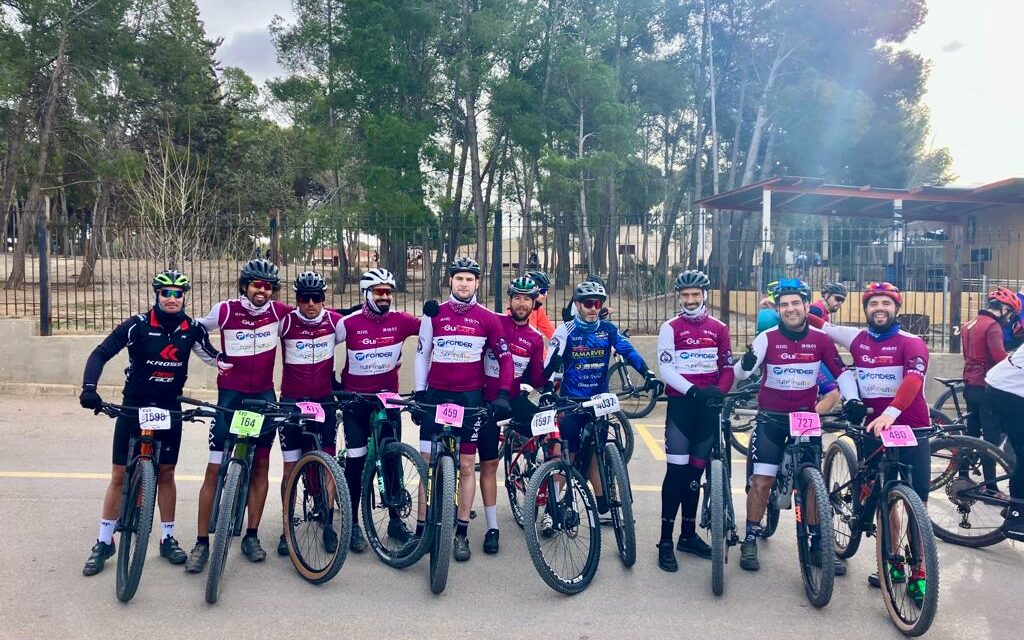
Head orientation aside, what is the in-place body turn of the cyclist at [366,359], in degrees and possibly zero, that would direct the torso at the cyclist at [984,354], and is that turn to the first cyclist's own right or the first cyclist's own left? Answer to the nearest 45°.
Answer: approximately 90° to the first cyclist's own left

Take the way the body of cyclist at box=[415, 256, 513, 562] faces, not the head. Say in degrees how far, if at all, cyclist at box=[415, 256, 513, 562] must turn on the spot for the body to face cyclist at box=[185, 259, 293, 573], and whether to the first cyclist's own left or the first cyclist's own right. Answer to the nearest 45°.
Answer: approximately 90° to the first cyclist's own right

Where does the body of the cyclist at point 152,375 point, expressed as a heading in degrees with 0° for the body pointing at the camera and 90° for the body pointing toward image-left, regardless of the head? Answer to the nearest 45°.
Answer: approximately 0°

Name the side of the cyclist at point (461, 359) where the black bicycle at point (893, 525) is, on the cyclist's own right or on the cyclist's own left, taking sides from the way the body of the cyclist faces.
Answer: on the cyclist's own left

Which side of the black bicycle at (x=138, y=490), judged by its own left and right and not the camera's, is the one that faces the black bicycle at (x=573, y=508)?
left

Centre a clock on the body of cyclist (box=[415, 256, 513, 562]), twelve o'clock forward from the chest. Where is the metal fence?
The metal fence is roughly at 6 o'clock from the cyclist.
